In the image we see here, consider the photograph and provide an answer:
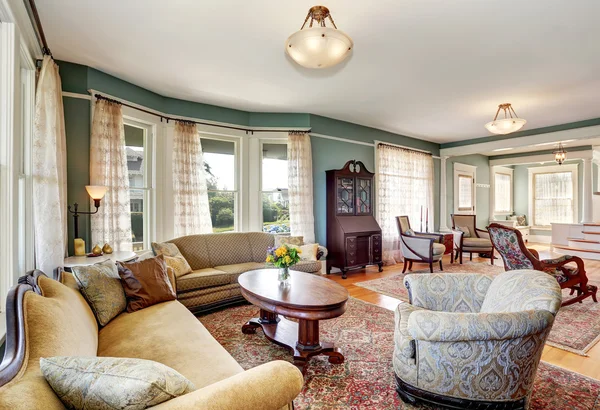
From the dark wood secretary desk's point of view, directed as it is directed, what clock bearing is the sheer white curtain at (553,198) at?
The sheer white curtain is roughly at 9 o'clock from the dark wood secretary desk.

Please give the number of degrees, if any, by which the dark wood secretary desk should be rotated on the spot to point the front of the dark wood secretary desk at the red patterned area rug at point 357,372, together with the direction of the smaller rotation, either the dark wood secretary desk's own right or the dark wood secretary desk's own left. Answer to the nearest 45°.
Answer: approximately 45° to the dark wood secretary desk's own right

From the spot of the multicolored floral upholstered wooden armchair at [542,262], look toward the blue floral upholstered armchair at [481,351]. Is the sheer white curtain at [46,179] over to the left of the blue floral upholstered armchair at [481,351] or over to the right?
right

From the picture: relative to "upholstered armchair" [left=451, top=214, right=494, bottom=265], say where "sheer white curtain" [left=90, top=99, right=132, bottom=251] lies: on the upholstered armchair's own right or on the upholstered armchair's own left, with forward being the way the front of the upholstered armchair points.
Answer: on the upholstered armchair's own right

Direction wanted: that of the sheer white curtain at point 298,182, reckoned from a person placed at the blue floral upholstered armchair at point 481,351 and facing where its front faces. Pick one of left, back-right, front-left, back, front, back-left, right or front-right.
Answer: front-right

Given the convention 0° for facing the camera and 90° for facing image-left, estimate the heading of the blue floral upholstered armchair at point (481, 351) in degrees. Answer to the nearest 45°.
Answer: approximately 90°

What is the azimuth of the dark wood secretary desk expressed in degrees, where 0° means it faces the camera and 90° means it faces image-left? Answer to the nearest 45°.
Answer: approximately 315°

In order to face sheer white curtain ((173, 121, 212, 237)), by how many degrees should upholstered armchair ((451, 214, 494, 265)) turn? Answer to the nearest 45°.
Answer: approximately 90° to its right

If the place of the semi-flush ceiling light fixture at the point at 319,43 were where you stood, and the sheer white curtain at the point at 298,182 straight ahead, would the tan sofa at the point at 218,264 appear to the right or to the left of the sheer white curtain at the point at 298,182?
left
